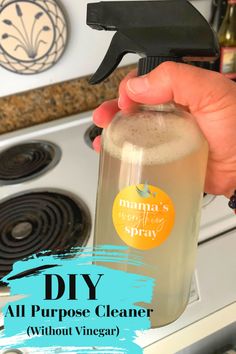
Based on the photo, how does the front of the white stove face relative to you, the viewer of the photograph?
facing the viewer and to the right of the viewer

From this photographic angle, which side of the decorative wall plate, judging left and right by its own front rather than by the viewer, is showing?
front
